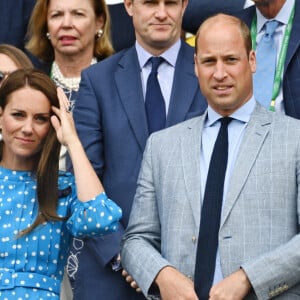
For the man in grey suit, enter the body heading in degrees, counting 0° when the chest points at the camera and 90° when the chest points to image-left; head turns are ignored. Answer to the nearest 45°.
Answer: approximately 0°

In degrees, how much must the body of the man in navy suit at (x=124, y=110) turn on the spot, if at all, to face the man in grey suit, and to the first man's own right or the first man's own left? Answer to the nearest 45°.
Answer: approximately 45° to the first man's own left

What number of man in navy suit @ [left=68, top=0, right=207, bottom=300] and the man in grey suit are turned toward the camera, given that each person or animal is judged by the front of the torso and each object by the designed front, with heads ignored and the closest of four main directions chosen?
2

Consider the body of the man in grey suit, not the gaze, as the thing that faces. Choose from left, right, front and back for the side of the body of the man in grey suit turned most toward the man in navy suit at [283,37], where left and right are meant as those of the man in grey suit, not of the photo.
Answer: back

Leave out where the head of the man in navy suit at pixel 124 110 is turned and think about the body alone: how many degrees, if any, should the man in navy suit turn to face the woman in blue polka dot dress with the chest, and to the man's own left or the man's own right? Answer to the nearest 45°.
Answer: approximately 45° to the man's own right

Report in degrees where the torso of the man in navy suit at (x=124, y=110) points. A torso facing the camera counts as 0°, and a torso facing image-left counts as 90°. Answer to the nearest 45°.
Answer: approximately 0°

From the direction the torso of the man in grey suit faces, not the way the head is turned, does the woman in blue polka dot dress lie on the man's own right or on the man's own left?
on the man's own right

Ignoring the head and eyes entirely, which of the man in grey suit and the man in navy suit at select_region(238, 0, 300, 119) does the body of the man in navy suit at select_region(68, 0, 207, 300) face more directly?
the man in grey suit
